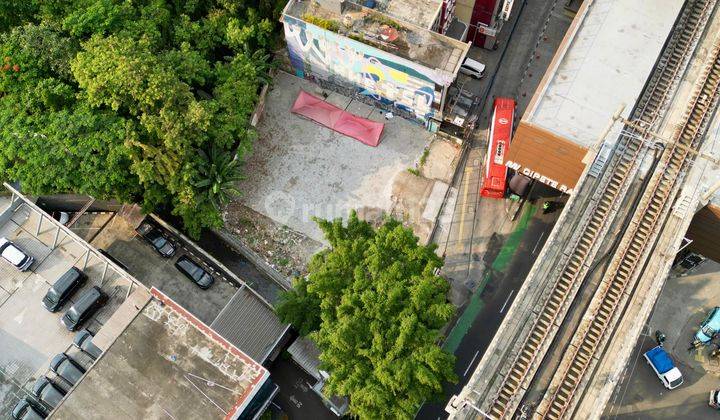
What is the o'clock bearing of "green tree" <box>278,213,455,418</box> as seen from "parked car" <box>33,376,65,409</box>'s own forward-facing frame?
The green tree is roughly at 4 o'clock from the parked car.

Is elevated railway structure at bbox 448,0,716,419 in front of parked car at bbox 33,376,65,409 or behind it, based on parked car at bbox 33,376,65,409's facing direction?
behind
